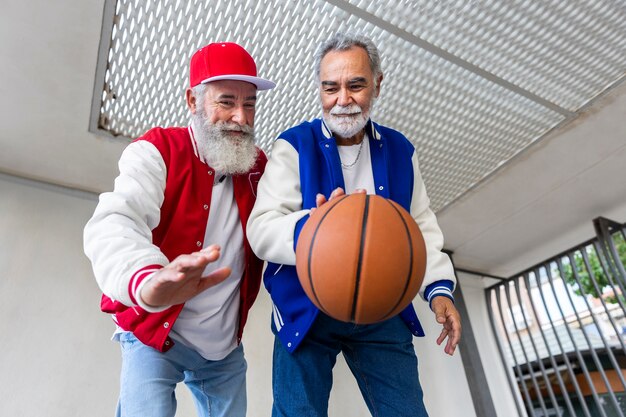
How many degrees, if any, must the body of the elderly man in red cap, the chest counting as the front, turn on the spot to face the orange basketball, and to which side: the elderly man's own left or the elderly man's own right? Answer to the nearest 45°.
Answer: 0° — they already face it

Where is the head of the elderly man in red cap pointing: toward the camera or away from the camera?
toward the camera

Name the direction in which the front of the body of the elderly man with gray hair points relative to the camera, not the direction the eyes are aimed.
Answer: toward the camera

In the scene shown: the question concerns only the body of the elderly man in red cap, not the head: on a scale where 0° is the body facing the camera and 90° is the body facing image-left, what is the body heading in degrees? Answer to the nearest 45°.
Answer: approximately 315°
